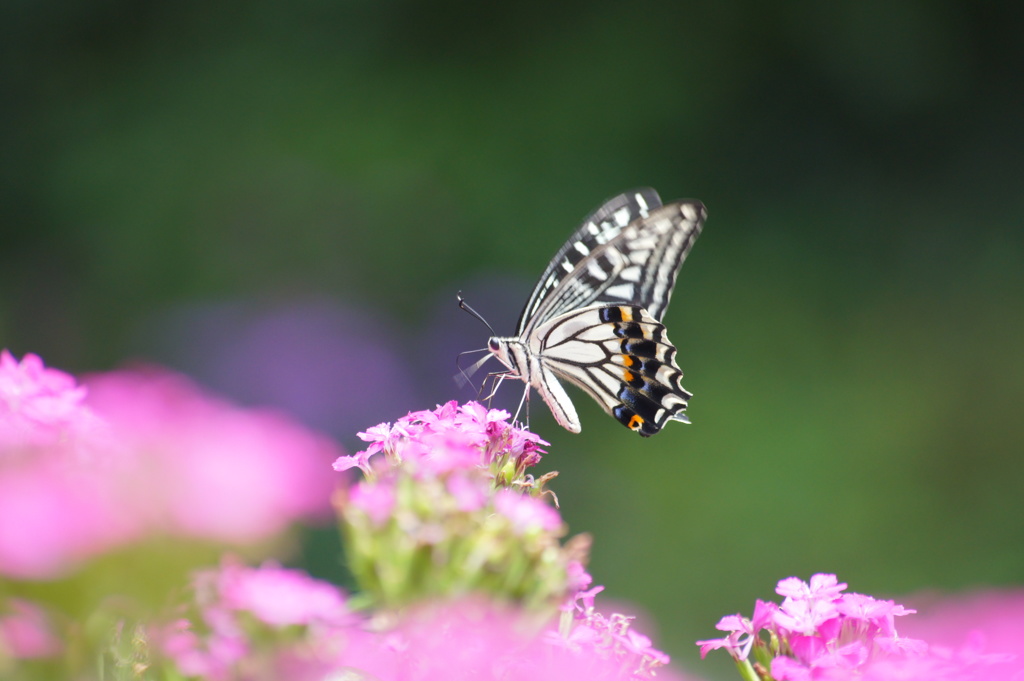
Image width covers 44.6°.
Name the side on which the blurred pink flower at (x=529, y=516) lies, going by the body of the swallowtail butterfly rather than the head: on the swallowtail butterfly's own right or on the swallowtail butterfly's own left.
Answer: on the swallowtail butterfly's own left

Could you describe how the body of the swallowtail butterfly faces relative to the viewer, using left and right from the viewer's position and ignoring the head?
facing to the left of the viewer

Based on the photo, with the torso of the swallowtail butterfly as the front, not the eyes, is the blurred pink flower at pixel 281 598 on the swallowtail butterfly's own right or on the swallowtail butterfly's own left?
on the swallowtail butterfly's own left
